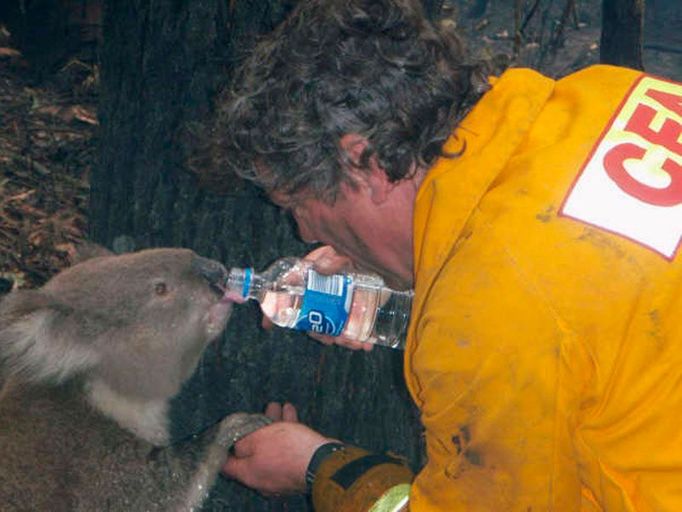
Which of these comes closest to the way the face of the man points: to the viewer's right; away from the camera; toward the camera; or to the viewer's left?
to the viewer's left

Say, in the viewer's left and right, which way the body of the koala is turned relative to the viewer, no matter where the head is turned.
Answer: facing to the right of the viewer
